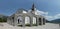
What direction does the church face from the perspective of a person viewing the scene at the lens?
facing the viewer and to the right of the viewer
